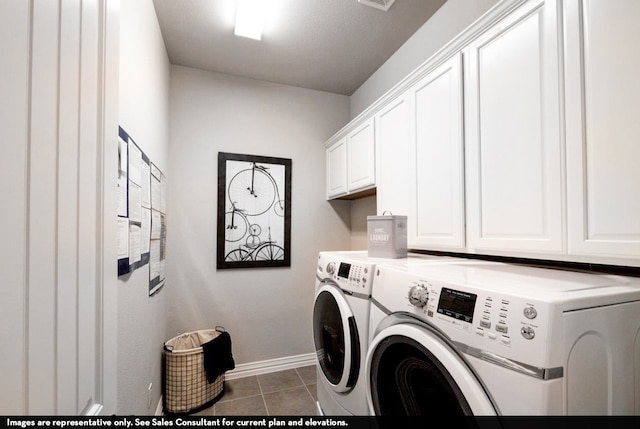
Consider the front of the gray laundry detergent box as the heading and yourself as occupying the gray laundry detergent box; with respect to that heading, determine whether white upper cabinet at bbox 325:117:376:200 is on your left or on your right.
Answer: on your right

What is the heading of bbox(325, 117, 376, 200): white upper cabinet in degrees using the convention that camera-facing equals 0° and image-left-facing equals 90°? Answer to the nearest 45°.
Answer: approximately 45°

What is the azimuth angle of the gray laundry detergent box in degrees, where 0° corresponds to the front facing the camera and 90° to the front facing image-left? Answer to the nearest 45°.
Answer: approximately 45°

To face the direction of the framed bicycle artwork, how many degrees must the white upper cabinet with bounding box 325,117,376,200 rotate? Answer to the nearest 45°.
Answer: approximately 45° to its right
